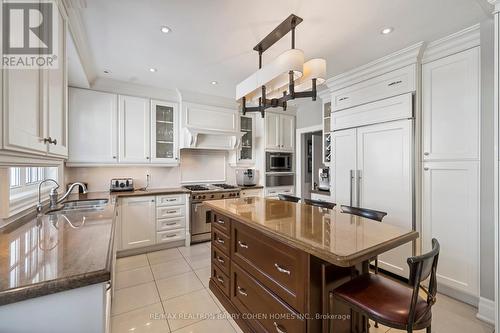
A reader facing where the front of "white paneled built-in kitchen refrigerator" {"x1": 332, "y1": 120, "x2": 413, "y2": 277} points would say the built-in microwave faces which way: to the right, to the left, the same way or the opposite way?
to the left

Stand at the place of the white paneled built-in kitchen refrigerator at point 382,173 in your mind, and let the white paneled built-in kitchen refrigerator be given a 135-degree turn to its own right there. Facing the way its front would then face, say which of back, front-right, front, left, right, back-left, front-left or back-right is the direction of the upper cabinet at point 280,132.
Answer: front-left

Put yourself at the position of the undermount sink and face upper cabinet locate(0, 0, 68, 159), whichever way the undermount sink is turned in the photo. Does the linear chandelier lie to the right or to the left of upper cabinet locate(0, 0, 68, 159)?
left

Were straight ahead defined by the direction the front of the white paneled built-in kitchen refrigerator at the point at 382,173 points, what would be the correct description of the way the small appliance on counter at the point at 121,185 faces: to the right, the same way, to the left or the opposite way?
to the left

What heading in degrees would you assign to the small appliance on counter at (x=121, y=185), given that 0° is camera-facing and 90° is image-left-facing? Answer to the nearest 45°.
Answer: approximately 0°

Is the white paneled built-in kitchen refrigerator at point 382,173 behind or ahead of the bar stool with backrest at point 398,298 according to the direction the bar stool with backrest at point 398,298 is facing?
ahead

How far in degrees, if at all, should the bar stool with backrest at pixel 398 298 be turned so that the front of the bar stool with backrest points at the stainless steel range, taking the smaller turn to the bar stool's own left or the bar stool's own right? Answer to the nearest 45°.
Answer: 0° — it already faces it

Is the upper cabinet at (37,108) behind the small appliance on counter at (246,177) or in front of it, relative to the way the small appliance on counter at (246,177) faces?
in front

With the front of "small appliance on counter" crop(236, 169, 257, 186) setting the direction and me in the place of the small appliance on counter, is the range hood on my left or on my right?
on my right

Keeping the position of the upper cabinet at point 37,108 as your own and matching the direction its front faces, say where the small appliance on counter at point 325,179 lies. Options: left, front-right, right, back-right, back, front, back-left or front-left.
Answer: front-left

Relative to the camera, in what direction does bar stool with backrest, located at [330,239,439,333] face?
facing away from the viewer and to the left of the viewer

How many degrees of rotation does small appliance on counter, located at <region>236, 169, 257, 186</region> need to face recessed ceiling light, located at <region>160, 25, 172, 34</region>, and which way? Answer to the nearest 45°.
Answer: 0° — it already faces it
